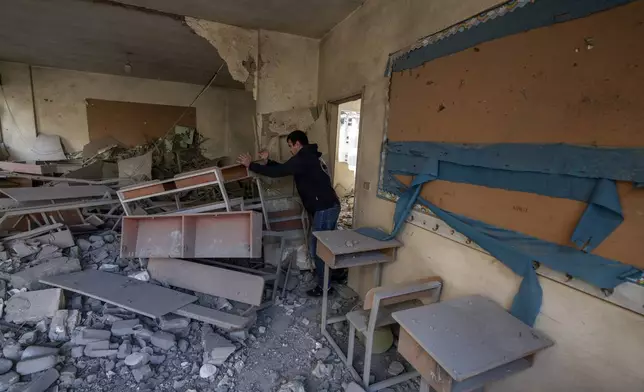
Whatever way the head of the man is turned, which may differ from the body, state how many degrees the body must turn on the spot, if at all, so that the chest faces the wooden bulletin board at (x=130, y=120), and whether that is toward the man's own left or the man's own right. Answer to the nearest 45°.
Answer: approximately 45° to the man's own right

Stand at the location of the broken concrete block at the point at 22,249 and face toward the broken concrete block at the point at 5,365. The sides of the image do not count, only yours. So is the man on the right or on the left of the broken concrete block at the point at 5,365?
left

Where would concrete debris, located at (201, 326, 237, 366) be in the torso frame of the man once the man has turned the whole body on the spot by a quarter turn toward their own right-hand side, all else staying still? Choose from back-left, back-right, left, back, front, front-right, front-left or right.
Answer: back-left

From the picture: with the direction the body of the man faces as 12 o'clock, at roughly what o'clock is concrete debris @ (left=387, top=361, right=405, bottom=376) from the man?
The concrete debris is roughly at 8 o'clock from the man.

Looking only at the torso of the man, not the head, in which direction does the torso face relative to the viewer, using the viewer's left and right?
facing to the left of the viewer

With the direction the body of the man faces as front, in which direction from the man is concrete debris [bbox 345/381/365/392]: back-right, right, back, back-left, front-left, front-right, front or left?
left

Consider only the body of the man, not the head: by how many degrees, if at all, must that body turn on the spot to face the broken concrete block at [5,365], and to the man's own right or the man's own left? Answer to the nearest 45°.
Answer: approximately 45° to the man's own left

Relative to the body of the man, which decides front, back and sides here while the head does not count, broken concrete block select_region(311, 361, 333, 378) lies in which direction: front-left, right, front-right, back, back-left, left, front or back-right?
left

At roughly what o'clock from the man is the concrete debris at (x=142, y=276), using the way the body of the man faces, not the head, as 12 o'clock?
The concrete debris is roughly at 12 o'clock from the man.

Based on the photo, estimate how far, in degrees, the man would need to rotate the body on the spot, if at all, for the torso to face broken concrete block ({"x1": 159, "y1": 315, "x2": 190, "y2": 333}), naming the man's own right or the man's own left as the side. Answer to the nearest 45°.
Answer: approximately 45° to the man's own left

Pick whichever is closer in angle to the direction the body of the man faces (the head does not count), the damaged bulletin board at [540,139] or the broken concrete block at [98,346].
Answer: the broken concrete block

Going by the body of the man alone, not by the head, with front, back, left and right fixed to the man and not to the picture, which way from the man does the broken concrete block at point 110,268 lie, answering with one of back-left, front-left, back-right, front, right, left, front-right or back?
front

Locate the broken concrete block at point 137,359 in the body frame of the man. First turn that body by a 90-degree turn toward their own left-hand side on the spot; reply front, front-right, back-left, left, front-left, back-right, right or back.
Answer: front-right

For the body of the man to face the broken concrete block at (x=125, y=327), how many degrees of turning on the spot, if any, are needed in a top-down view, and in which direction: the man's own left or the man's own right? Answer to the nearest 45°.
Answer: approximately 45° to the man's own left

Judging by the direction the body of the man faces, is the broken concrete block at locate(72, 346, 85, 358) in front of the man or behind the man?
in front

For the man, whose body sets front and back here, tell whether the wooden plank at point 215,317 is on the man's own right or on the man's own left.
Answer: on the man's own left

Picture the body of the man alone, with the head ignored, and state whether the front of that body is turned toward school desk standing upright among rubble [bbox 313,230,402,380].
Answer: no

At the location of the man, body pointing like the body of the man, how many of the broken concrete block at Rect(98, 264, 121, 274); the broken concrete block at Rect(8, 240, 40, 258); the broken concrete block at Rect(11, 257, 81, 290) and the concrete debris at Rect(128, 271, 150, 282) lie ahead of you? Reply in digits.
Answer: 4
